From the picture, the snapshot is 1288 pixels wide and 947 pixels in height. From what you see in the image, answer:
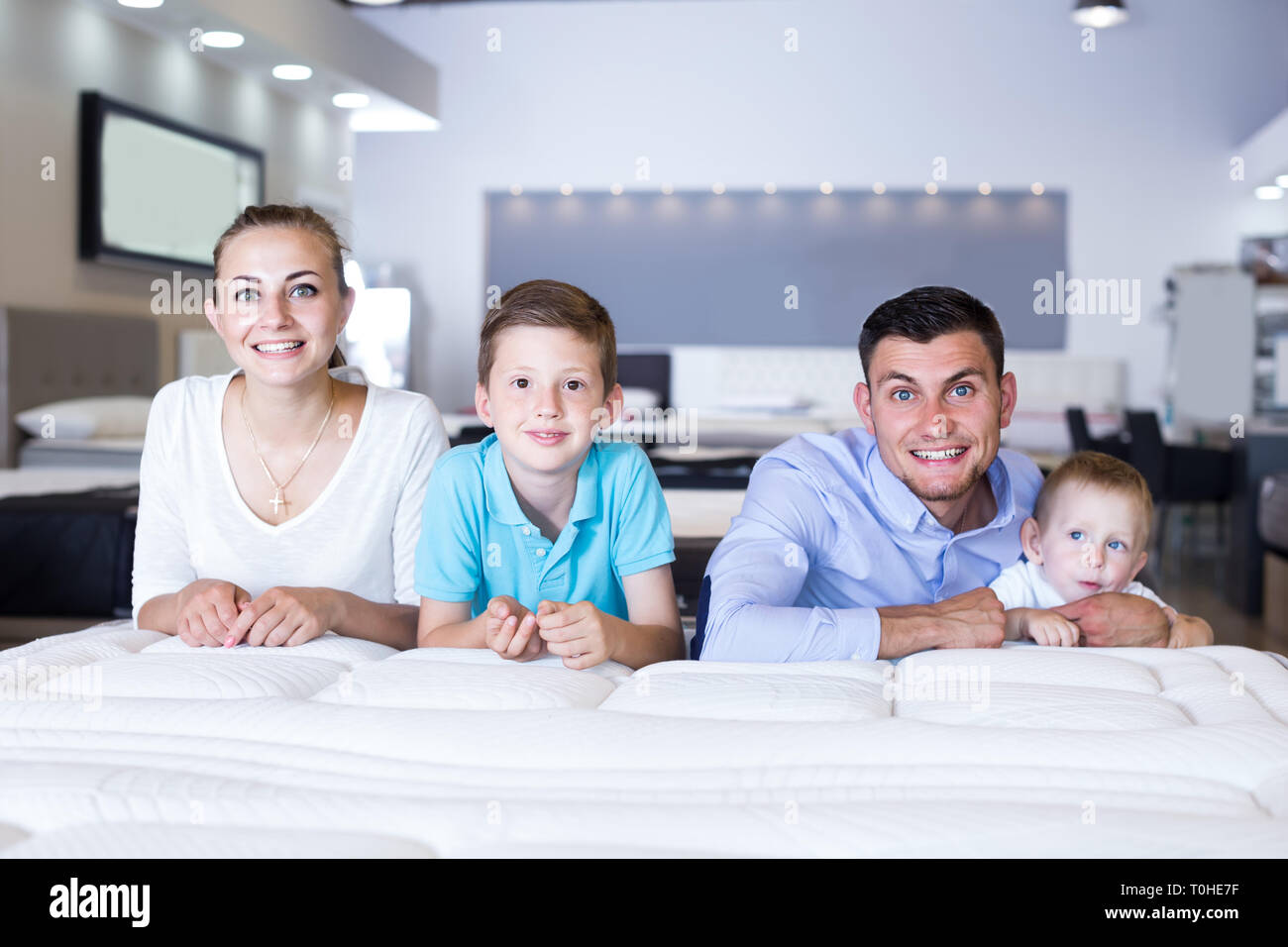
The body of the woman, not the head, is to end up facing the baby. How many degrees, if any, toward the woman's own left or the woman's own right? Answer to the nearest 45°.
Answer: approximately 90° to the woman's own left

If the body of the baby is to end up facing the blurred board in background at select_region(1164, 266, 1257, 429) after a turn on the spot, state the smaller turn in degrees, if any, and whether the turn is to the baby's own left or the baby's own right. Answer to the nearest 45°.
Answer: approximately 180°

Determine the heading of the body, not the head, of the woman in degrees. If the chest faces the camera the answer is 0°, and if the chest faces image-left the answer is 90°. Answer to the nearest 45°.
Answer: approximately 0°

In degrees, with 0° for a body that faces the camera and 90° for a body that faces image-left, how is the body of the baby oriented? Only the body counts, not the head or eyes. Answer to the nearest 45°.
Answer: approximately 0°

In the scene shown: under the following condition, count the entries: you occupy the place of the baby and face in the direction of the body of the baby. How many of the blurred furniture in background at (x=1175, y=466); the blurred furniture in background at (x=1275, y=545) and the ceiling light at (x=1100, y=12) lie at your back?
3
